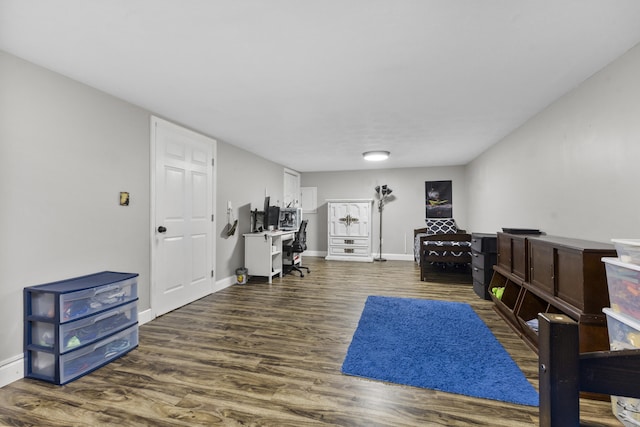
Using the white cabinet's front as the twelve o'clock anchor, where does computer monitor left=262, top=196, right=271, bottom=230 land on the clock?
The computer monitor is roughly at 1 o'clock from the white cabinet.

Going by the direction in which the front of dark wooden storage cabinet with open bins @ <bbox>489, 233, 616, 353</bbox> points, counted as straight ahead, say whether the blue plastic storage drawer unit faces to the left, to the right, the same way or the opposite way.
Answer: the opposite way

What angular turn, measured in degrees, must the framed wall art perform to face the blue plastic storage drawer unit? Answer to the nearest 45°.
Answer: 0° — it already faces it

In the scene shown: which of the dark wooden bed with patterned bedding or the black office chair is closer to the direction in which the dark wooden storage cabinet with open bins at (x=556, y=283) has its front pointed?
the black office chair

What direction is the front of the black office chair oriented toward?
to the viewer's left

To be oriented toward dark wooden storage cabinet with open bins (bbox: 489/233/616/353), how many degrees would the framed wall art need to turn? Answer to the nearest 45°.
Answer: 0° — it already faces it

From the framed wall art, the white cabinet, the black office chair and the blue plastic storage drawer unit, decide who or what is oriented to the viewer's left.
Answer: the black office chair

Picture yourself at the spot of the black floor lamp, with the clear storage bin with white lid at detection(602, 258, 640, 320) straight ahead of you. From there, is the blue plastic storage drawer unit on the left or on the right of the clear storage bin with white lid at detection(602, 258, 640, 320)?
right

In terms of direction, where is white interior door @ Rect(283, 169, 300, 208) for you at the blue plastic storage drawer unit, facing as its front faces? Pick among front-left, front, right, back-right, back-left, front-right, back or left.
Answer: left

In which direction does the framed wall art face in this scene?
toward the camera

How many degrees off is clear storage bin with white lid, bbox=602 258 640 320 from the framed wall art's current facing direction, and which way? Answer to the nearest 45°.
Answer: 0° — it already faces it

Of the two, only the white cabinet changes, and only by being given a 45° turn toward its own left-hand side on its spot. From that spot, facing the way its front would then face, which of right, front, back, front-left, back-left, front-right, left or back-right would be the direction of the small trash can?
right

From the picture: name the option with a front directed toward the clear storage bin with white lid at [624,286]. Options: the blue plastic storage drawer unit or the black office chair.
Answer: the blue plastic storage drawer unit

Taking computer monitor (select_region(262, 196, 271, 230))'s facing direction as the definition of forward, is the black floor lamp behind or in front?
in front

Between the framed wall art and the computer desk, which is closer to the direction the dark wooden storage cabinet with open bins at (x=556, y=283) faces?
the computer desk

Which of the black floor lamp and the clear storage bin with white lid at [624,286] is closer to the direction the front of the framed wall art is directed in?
the clear storage bin with white lid

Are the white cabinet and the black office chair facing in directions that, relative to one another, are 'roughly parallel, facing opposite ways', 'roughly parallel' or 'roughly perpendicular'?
roughly perpendicular

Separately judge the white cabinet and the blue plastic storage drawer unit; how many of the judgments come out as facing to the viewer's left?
0
